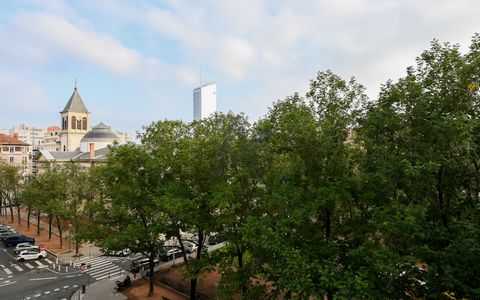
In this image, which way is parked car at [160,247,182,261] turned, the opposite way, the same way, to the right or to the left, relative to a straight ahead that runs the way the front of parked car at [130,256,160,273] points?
the same way

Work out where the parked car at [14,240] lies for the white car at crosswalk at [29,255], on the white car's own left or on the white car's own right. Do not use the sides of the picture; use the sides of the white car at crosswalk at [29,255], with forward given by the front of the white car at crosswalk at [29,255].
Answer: on the white car's own left

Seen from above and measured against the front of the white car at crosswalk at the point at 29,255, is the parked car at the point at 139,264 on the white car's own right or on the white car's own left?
on the white car's own right
